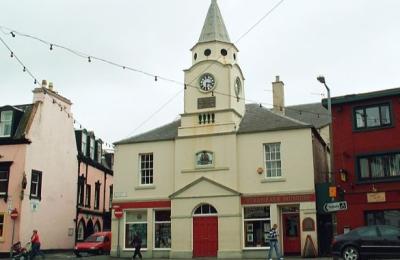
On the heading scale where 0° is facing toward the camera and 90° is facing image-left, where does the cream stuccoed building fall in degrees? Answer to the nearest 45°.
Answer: approximately 0°

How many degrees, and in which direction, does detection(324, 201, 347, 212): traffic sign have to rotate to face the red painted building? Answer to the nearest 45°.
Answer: approximately 180°

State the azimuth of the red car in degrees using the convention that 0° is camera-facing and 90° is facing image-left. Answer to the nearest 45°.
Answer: approximately 45°

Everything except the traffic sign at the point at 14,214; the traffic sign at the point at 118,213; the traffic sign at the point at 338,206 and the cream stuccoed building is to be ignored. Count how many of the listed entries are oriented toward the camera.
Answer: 4

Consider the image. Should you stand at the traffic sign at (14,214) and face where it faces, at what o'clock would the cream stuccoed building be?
The cream stuccoed building is roughly at 10 o'clock from the traffic sign.

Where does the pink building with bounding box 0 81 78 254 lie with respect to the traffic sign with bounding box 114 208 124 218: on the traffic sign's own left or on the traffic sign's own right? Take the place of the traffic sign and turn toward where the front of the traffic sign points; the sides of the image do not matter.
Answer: on the traffic sign's own right

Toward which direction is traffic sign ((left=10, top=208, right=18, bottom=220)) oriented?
toward the camera

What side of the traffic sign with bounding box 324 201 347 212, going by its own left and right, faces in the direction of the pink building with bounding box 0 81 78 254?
right

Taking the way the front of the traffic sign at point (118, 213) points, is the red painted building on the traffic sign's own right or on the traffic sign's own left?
on the traffic sign's own left

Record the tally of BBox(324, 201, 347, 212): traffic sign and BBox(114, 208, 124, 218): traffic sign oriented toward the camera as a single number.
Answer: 2

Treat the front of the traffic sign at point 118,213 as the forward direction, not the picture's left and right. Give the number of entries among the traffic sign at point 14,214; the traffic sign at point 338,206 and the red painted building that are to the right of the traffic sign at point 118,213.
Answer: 1

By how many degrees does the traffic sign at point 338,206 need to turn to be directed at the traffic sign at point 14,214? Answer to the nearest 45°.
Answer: approximately 90° to its right

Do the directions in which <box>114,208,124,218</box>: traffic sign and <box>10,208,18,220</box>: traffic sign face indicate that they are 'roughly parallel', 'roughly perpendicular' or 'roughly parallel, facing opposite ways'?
roughly parallel

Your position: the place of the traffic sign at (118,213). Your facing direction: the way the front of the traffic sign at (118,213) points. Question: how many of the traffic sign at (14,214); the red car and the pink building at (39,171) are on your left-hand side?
0

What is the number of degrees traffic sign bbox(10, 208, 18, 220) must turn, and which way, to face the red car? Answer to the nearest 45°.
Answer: approximately 90° to its left

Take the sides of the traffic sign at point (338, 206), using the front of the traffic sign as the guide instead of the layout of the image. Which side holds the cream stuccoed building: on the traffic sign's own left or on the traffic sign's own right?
on the traffic sign's own right
